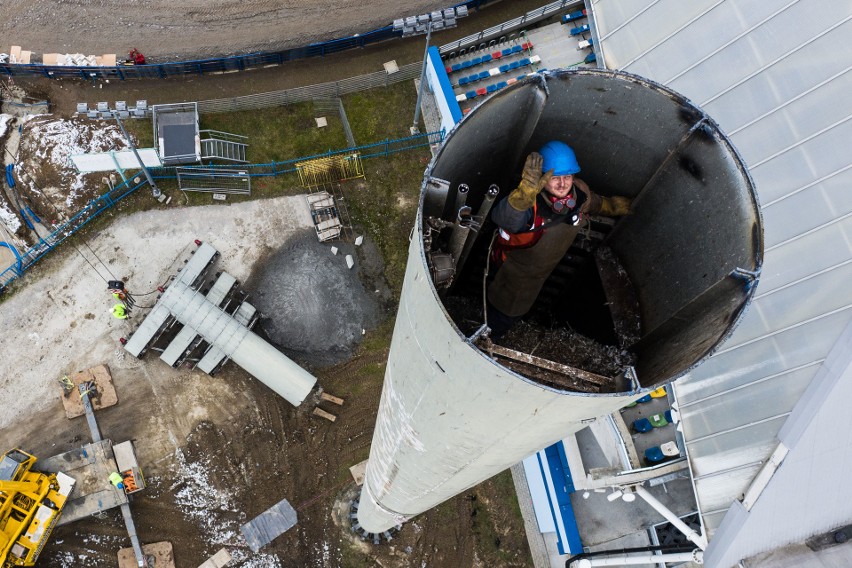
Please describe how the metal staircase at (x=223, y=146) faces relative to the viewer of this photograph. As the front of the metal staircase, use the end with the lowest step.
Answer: facing to the right of the viewer

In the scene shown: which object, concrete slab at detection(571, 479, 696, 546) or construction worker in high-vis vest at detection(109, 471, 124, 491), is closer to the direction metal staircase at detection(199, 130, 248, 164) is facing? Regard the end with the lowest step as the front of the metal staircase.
the concrete slab

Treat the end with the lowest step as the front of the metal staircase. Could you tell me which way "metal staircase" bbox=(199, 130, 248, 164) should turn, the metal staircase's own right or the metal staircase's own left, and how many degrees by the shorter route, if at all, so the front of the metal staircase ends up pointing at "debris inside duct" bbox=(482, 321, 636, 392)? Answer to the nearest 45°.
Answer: approximately 90° to the metal staircase's own right

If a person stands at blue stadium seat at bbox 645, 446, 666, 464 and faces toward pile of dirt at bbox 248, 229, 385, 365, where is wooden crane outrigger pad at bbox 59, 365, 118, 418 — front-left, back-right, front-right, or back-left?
front-left

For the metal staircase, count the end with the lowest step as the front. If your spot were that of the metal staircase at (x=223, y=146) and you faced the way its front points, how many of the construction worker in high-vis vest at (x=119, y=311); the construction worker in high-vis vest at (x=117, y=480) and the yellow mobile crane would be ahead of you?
0

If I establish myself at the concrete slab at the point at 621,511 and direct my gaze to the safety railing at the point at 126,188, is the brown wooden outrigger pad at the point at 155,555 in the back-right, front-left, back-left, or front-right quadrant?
front-left

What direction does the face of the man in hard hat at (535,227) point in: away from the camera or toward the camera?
toward the camera

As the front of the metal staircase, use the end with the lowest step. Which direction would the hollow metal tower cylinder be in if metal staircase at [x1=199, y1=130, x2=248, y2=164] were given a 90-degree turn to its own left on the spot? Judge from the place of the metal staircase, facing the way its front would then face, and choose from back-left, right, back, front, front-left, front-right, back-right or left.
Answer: back
